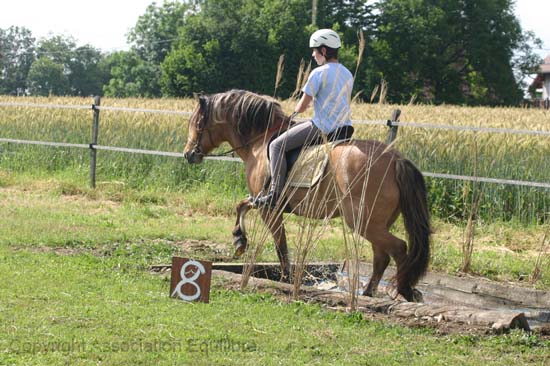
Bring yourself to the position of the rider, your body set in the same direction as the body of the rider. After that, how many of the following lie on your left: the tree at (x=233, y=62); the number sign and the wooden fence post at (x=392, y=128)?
1

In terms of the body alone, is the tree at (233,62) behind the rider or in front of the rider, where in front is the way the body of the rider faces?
in front

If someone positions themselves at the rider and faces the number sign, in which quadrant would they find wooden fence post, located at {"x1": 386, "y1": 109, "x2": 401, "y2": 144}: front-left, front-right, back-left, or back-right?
back-right

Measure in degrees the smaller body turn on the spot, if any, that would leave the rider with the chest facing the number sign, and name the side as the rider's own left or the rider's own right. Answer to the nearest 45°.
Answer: approximately 90° to the rider's own left

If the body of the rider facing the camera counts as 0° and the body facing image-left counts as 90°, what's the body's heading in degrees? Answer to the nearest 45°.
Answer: approximately 135°

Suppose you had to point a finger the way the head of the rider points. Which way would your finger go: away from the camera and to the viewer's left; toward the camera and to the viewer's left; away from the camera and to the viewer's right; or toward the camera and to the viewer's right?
away from the camera and to the viewer's left
